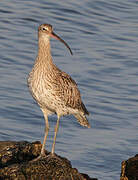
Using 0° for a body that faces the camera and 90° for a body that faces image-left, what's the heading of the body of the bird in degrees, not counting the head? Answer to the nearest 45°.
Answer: approximately 45°
